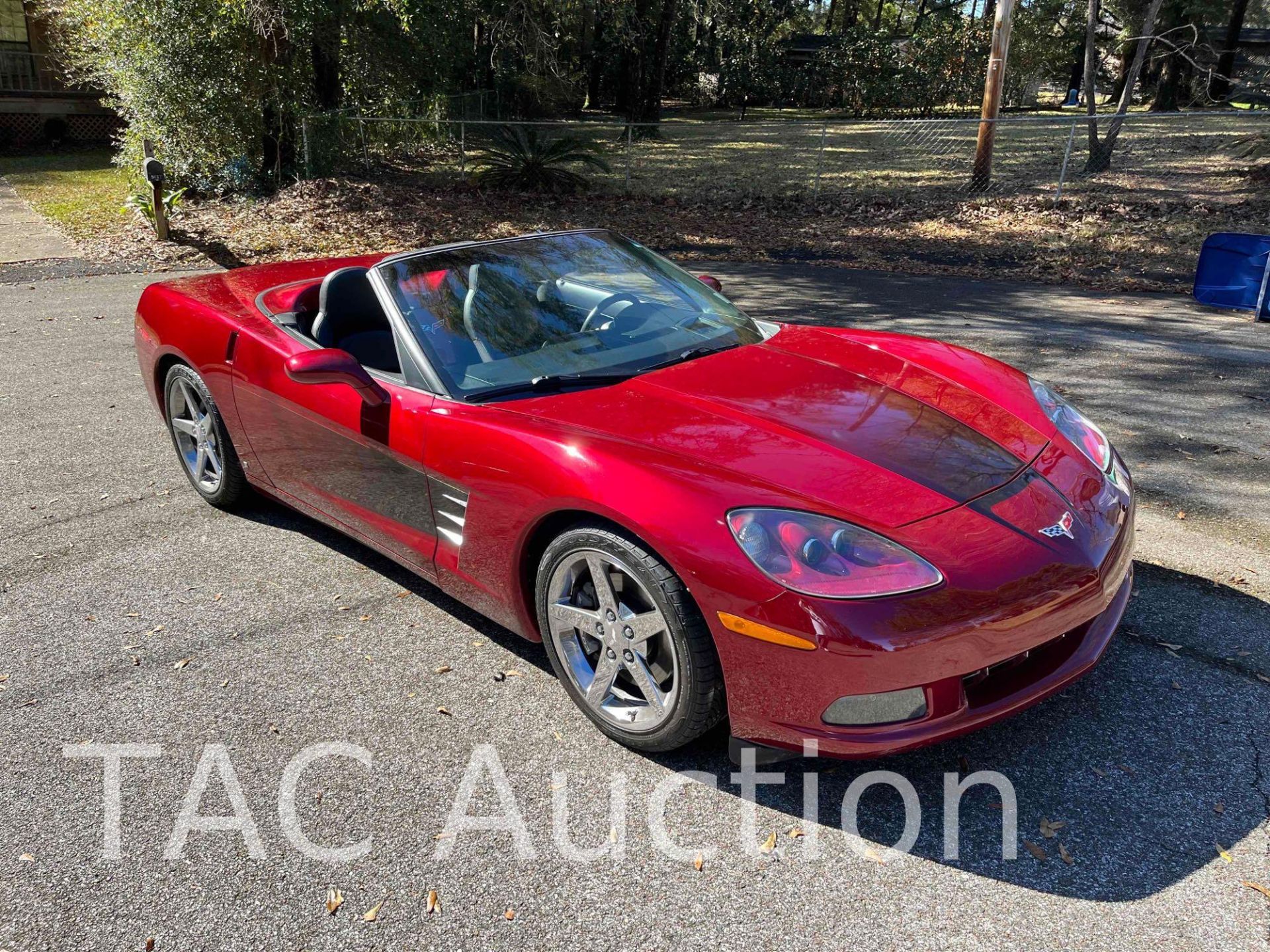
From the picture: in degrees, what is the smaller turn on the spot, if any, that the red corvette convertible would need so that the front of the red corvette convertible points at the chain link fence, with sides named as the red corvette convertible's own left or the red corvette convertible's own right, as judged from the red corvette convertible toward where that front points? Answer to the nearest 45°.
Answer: approximately 135° to the red corvette convertible's own left

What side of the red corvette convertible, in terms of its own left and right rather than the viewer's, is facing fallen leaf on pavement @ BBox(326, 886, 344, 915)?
right

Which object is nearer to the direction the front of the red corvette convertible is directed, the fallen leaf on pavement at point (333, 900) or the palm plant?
the fallen leaf on pavement

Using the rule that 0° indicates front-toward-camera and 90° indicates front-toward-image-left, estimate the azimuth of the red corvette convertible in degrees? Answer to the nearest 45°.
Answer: approximately 315°

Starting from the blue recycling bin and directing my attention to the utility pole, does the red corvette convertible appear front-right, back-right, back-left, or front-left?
back-left

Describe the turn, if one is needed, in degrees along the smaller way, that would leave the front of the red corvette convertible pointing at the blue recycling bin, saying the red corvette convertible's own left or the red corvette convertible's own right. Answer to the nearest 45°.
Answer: approximately 90° to the red corvette convertible's own left

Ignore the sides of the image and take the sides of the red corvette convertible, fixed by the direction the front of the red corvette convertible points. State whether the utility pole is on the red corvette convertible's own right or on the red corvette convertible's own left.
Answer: on the red corvette convertible's own left

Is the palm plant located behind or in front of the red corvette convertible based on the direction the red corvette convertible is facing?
behind
